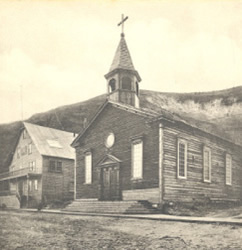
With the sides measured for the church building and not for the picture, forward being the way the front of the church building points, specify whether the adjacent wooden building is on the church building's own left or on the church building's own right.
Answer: on the church building's own right

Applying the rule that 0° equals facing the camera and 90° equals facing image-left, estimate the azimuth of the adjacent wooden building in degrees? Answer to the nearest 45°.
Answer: approximately 45°

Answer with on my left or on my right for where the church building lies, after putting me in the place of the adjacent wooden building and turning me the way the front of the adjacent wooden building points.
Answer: on my left
